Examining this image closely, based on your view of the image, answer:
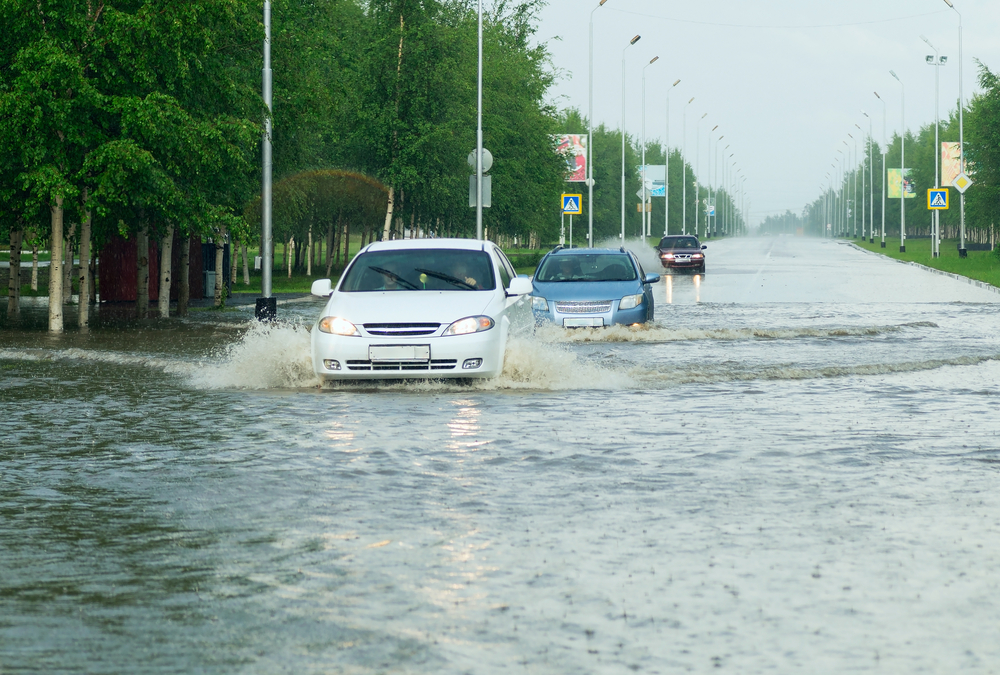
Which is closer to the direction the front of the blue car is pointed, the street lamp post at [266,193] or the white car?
the white car

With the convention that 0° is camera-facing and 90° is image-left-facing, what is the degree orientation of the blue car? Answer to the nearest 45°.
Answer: approximately 0°

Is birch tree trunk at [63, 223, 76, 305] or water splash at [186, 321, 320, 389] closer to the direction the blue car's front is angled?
the water splash

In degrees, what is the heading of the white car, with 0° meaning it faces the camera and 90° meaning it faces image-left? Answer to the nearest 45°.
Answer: approximately 0°
